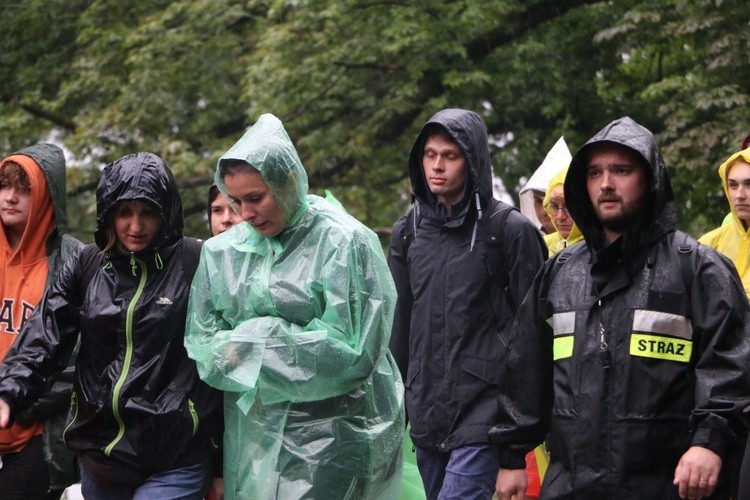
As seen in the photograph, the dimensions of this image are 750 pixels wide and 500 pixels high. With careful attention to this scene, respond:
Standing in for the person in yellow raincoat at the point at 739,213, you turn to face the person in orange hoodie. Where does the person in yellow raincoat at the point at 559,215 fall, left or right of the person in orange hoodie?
right

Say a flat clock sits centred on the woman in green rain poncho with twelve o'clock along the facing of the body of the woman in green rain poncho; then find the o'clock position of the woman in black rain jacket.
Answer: The woman in black rain jacket is roughly at 2 o'clock from the woman in green rain poncho.

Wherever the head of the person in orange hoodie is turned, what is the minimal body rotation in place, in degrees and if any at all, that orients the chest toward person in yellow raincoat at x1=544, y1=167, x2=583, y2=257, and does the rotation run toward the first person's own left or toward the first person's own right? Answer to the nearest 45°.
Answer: approximately 135° to the first person's own left

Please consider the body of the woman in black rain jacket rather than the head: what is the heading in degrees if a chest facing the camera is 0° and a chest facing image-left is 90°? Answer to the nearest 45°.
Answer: approximately 0°

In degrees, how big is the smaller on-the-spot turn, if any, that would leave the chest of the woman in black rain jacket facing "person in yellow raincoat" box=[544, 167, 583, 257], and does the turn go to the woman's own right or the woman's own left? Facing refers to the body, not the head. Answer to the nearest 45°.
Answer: approximately 135° to the woman's own left

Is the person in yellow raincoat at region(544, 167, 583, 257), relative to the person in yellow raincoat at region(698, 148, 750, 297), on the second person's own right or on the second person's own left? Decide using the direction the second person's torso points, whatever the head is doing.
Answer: on the second person's own right

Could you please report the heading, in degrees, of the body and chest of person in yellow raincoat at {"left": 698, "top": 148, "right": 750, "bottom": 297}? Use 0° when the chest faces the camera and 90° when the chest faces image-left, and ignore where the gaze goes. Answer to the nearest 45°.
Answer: approximately 0°

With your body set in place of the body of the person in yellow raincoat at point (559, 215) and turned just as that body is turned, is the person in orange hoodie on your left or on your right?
on your right

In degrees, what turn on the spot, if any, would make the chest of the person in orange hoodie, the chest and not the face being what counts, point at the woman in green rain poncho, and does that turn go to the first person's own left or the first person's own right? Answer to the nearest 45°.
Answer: approximately 90° to the first person's own left
